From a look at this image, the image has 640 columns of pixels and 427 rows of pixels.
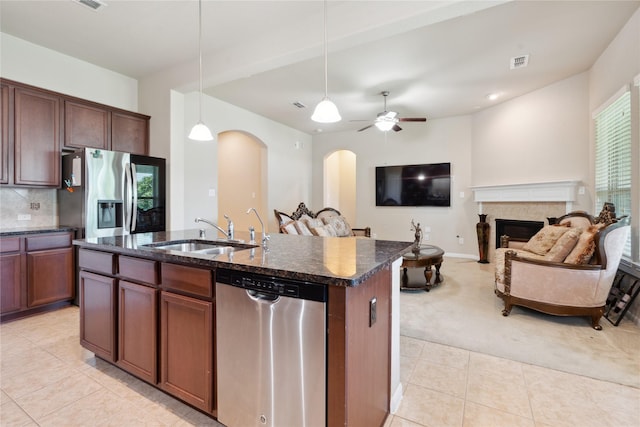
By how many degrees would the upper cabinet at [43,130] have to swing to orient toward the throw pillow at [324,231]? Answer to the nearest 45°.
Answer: approximately 45° to its left

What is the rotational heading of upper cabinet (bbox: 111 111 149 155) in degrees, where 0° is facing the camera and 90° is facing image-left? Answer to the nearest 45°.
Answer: approximately 315°

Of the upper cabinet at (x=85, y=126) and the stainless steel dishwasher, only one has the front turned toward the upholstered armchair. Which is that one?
the upper cabinet

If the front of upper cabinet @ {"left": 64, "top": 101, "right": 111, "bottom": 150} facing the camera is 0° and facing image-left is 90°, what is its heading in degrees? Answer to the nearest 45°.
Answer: approximately 315°

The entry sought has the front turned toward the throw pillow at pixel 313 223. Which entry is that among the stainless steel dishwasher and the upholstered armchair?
the upholstered armchair

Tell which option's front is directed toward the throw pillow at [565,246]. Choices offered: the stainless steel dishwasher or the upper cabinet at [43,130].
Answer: the upper cabinet

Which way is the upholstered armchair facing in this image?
to the viewer's left

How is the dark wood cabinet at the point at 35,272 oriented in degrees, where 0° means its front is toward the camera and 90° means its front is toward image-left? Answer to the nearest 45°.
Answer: approximately 315°

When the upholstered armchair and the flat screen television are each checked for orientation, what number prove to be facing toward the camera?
1

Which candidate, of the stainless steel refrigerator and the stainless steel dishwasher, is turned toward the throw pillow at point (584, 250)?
the stainless steel refrigerator
